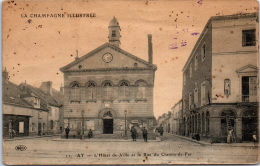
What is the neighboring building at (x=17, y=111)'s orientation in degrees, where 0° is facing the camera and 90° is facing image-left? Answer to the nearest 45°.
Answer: approximately 315°

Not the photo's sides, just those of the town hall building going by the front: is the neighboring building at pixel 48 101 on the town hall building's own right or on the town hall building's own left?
on the town hall building's own right

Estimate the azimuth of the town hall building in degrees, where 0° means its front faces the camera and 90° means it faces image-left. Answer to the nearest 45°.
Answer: approximately 0°
